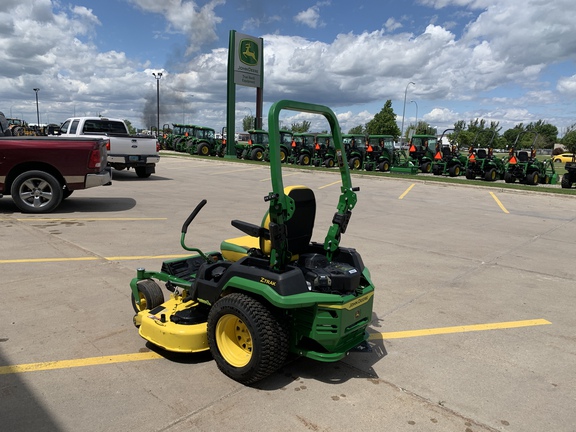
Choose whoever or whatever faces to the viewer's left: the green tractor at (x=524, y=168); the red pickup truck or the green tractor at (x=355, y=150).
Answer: the red pickup truck

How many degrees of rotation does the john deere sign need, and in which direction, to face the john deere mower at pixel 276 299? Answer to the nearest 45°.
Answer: approximately 45° to its right

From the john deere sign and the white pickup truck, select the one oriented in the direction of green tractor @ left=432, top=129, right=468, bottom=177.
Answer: the john deere sign

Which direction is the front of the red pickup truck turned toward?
to the viewer's left

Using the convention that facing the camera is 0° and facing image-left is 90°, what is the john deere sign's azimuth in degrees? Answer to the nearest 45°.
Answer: approximately 315°
